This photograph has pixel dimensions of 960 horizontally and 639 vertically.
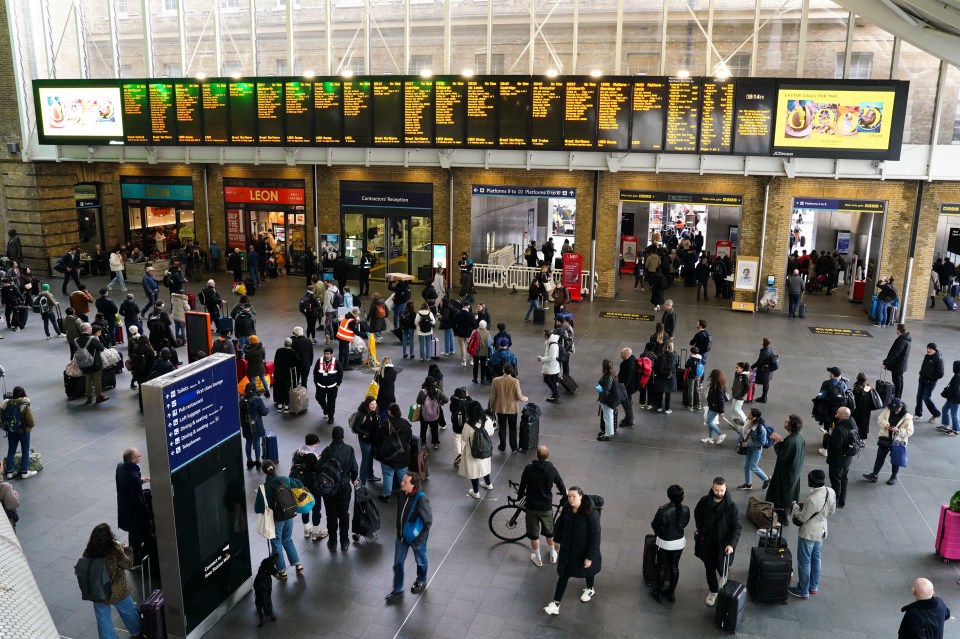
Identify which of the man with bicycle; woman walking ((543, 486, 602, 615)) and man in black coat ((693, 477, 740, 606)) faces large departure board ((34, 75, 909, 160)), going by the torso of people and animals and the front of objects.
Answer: the man with bicycle

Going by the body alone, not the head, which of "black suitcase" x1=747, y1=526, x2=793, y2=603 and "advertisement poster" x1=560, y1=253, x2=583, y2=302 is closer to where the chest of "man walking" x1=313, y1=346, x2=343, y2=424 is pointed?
the black suitcase

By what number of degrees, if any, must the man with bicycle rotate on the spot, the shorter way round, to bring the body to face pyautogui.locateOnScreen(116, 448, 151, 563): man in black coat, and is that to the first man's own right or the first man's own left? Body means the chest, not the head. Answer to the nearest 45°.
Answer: approximately 90° to the first man's own left

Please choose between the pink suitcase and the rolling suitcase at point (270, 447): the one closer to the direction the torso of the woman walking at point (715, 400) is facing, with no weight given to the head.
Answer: the rolling suitcase

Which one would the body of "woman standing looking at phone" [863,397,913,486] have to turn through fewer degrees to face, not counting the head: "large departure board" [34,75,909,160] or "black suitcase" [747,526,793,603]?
the black suitcase

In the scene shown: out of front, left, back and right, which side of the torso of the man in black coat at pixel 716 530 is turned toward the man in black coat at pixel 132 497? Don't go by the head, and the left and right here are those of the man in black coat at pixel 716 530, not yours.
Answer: right

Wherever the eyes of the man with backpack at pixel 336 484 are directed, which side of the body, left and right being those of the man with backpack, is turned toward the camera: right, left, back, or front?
back

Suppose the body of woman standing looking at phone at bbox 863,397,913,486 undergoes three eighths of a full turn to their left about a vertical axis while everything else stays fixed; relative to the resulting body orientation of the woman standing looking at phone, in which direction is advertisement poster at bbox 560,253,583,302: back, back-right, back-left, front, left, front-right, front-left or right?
back-left

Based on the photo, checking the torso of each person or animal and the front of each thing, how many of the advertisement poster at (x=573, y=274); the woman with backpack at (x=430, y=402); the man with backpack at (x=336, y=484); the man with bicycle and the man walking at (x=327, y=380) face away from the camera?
3

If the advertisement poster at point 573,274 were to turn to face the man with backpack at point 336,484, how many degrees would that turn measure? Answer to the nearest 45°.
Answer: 0° — it already faces them

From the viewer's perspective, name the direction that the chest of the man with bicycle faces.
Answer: away from the camera

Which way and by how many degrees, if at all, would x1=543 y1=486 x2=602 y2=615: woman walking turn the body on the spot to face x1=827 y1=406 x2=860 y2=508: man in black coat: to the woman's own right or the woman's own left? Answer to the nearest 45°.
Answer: approximately 180°
